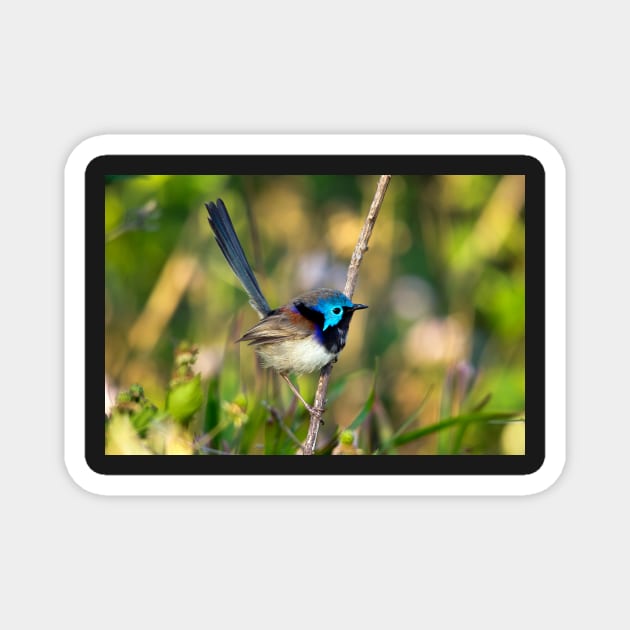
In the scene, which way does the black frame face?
toward the camera
